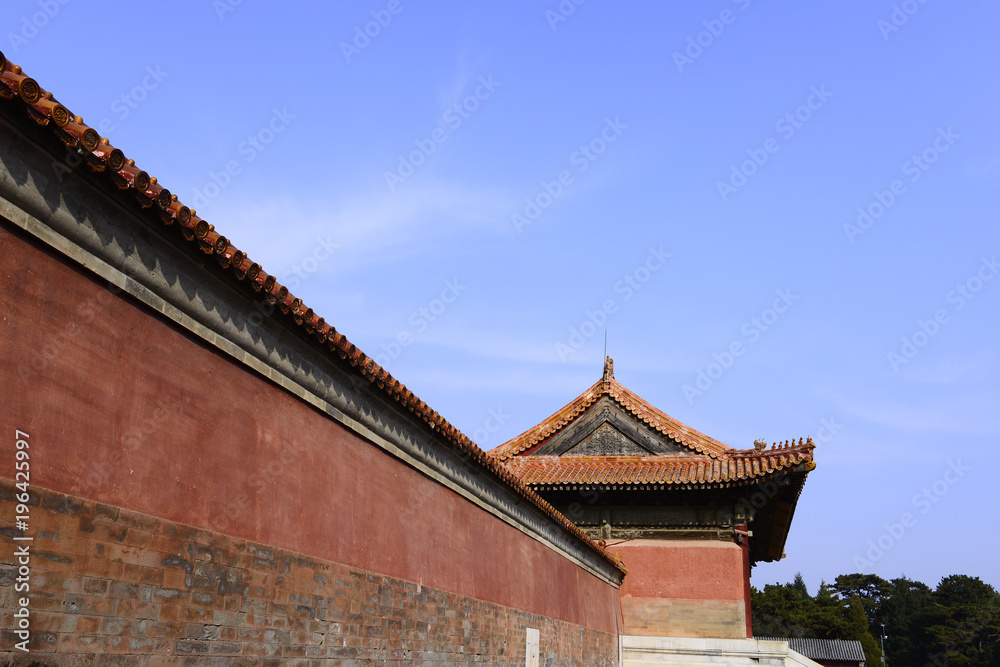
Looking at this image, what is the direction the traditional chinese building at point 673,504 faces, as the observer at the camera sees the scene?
facing to the right of the viewer
